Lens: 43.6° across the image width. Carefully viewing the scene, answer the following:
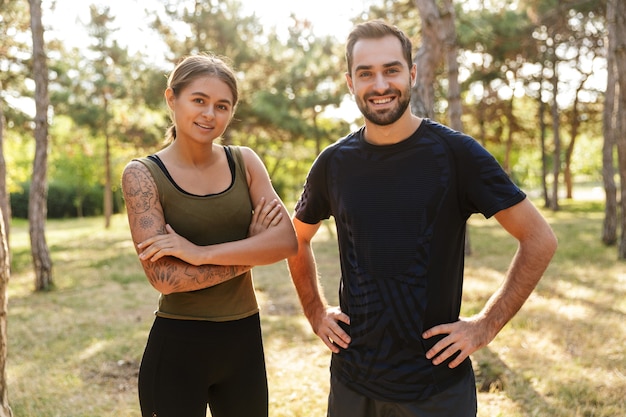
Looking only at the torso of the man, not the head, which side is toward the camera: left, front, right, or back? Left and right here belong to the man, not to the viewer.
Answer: front

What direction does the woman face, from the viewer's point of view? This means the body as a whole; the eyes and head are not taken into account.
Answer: toward the camera

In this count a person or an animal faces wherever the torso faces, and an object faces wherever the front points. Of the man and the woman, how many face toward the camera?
2

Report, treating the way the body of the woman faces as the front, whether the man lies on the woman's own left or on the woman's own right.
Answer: on the woman's own left

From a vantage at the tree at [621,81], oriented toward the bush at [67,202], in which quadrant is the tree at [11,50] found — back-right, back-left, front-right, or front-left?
front-left

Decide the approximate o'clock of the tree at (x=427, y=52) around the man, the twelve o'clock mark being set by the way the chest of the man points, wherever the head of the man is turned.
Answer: The tree is roughly at 6 o'clock from the man.

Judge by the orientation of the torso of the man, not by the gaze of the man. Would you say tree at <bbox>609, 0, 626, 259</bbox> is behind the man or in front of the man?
behind

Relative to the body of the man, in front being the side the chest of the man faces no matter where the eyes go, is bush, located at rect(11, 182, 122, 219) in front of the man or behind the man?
behind

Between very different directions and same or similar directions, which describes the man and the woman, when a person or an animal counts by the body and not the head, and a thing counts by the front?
same or similar directions
